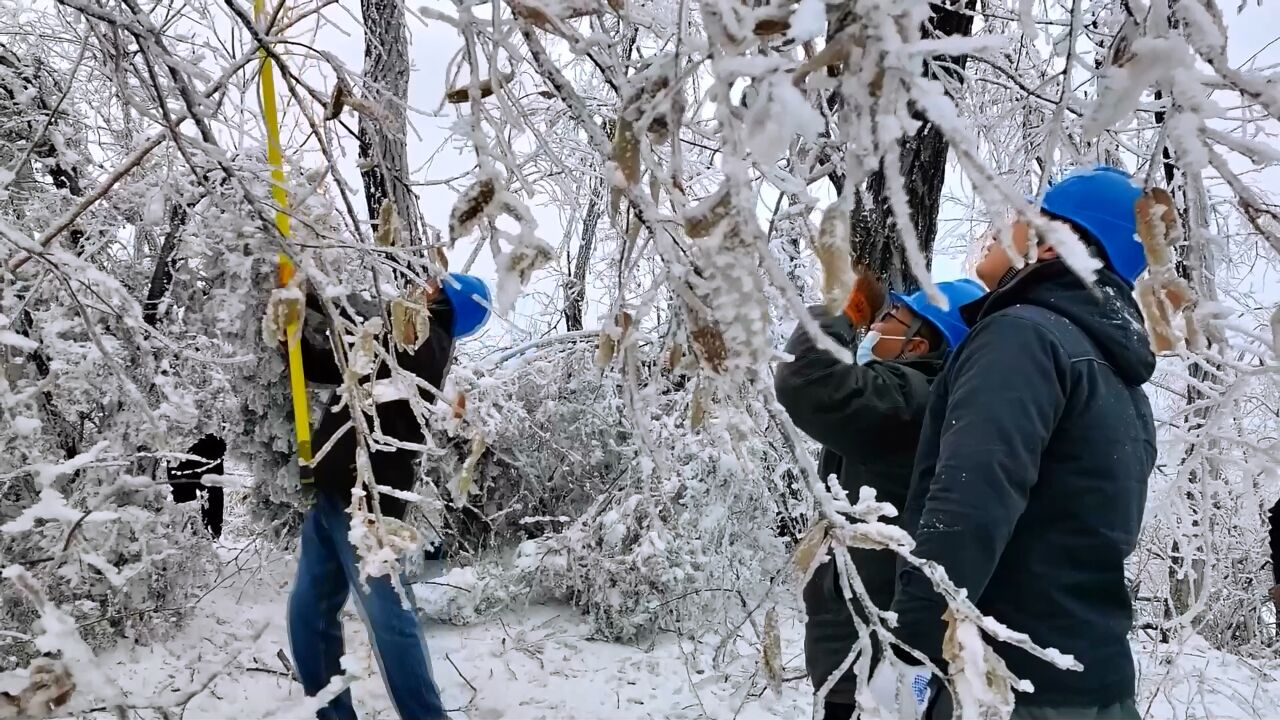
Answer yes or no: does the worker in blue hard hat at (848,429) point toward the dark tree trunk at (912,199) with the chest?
no

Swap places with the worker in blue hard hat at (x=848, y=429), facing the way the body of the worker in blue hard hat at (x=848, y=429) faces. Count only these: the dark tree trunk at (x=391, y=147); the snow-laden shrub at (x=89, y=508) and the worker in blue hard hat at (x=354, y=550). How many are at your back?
0

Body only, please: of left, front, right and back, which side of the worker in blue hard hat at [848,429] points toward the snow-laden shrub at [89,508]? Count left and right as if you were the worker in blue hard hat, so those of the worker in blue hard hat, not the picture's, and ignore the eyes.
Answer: front

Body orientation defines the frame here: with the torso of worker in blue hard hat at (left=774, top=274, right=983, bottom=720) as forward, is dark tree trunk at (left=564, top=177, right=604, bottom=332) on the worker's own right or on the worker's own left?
on the worker's own right

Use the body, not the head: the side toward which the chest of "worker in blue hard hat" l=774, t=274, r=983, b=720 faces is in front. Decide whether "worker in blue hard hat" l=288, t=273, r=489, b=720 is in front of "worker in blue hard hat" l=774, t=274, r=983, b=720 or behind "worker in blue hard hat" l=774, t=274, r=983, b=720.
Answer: in front

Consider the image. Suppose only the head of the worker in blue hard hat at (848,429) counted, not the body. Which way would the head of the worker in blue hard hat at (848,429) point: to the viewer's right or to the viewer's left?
to the viewer's left

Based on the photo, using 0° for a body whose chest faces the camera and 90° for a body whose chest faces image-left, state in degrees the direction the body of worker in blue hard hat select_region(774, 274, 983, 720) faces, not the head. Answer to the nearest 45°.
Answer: approximately 90°

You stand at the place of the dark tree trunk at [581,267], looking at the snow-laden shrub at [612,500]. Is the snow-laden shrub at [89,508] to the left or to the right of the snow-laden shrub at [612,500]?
right

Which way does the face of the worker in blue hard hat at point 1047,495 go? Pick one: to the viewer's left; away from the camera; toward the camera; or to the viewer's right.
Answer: to the viewer's left
